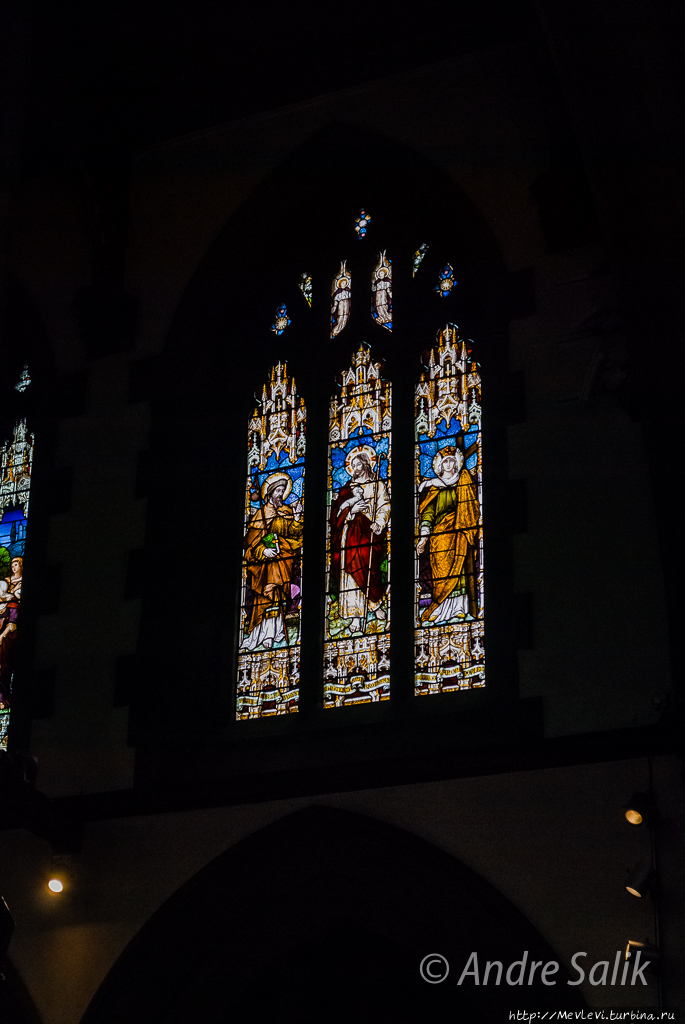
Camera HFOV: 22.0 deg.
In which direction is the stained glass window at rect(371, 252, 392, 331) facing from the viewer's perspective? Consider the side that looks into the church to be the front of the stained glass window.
toward the camera

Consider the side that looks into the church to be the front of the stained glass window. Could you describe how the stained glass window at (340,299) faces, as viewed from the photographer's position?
facing the viewer

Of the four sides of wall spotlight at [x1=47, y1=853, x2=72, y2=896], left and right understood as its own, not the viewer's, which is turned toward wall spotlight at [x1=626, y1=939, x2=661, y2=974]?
left

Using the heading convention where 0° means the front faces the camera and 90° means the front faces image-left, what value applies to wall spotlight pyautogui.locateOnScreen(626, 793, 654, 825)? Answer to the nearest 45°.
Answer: approximately 45°

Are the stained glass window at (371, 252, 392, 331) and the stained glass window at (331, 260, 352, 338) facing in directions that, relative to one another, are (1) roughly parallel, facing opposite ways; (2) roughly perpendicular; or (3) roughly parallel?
roughly parallel

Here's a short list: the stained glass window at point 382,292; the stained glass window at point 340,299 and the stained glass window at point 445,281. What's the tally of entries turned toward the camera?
3

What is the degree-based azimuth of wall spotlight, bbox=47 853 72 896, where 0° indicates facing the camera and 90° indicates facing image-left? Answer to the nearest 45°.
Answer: approximately 45°
